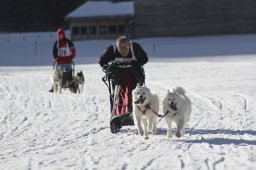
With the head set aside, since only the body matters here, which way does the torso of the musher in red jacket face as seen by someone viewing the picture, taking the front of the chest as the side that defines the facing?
toward the camera

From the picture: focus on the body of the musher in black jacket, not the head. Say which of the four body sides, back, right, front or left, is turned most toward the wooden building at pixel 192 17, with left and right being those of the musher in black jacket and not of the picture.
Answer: back

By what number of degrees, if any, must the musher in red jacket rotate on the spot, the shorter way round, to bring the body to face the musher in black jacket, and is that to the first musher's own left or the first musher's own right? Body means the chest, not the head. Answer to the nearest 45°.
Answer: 0° — they already face them

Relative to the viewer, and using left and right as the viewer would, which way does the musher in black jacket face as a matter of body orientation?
facing the viewer

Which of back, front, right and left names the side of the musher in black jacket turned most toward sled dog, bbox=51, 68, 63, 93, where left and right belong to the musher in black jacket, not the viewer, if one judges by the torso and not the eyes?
back

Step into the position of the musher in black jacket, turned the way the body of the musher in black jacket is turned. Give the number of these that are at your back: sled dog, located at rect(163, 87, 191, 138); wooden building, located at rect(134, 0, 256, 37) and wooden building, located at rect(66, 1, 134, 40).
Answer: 2

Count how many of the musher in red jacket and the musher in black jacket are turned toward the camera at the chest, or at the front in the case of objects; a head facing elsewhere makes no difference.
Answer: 2

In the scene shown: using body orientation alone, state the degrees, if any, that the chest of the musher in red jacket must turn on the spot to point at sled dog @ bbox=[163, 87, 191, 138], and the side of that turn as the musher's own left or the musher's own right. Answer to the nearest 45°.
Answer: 0° — they already face it

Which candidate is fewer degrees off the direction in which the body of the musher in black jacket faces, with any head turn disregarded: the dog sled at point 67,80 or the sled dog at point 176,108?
the sled dog
